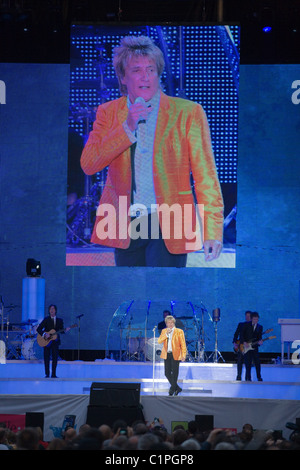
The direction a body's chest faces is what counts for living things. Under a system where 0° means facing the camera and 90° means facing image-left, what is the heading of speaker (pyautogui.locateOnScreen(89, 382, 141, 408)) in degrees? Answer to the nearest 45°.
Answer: approximately 0°

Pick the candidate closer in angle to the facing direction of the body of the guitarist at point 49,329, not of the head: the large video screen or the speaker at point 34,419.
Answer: the speaker

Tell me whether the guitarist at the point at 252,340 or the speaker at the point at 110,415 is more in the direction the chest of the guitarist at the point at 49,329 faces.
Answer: the speaker

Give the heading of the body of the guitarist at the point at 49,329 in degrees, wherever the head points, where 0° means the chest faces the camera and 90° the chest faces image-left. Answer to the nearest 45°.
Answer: approximately 0°

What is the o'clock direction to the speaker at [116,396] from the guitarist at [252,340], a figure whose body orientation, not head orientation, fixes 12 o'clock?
The speaker is roughly at 1 o'clock from the guitarist.

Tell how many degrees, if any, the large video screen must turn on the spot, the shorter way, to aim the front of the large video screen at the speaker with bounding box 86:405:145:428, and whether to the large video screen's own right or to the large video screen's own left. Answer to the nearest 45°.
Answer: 0° — it already faces it

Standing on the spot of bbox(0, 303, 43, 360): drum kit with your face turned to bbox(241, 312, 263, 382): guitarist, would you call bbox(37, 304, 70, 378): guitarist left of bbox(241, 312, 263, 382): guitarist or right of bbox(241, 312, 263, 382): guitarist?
right

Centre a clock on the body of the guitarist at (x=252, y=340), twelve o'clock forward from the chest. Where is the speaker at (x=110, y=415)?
The speaker is roughly at 1 o'clock from the guitarist.

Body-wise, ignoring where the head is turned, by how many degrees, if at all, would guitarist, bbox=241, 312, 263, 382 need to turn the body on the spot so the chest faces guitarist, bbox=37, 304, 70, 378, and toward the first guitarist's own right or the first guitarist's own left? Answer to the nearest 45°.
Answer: approximately 90° to the first guitarist's own right
